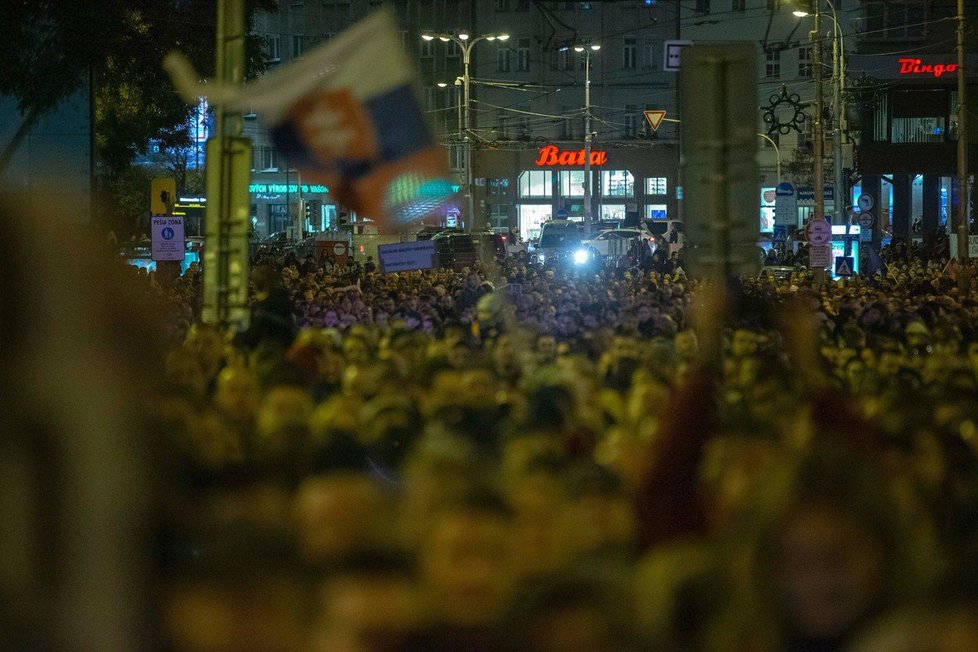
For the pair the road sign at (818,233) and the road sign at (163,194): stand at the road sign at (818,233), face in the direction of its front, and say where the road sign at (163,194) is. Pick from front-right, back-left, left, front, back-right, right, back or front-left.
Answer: front-right

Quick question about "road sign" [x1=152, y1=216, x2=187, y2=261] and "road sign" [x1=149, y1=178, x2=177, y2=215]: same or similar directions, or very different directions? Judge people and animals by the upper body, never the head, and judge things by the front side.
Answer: same or similar directions

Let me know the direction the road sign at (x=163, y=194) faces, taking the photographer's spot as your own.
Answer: facing the viewer

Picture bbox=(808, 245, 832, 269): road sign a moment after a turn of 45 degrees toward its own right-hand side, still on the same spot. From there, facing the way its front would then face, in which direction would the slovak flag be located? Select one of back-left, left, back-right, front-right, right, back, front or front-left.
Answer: front-left

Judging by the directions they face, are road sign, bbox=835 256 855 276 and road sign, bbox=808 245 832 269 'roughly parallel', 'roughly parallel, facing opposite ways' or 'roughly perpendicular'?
roughly parallel

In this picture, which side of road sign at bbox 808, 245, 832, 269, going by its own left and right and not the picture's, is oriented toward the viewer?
front

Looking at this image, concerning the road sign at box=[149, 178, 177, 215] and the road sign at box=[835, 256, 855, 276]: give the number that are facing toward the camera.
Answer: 2
